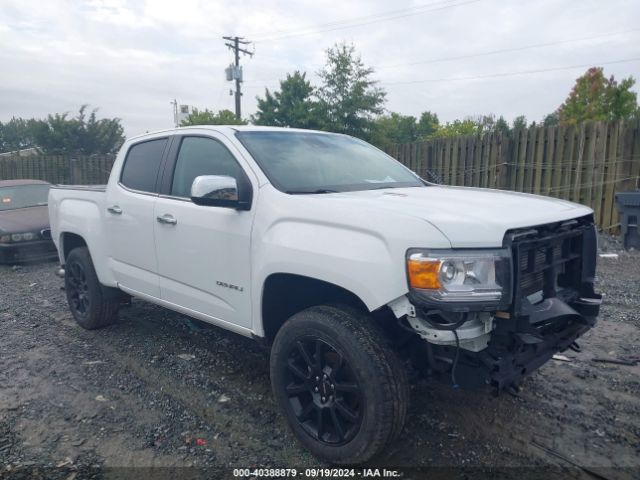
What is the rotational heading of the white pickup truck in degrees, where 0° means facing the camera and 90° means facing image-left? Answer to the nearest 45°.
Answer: approximately 315°

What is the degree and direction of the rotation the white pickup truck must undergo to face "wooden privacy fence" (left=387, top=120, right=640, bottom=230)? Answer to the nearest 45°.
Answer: approximately 90° to its left

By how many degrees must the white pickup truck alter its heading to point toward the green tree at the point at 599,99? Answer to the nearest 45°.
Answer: approximately 90° to its left

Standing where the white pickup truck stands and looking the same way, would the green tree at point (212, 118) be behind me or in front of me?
behind

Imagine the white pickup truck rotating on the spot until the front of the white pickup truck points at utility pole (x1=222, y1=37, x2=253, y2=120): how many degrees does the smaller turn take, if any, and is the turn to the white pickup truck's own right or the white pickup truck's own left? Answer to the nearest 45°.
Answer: approximately 135° to the white pickup truck's own left

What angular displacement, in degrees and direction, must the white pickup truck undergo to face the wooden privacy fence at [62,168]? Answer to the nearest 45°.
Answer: approximately 180°

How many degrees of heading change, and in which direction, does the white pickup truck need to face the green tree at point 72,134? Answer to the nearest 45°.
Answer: approximately 180°

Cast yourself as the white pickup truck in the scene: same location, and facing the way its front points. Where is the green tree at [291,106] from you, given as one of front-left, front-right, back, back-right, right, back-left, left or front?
back-left
